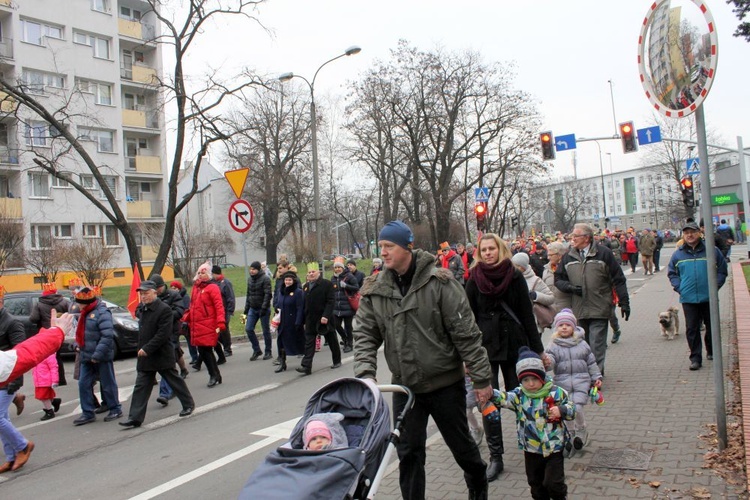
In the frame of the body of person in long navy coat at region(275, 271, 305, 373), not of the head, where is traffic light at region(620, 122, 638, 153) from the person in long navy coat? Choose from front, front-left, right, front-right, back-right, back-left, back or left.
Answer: back

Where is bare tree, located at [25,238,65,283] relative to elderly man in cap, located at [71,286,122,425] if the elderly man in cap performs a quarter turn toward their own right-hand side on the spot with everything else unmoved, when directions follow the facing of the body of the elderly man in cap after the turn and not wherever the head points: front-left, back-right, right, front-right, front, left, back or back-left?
front-right

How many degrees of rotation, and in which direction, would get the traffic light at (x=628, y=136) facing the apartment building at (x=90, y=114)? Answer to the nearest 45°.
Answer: approximately 90° to its right

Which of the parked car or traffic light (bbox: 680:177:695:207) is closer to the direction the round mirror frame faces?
the parked car

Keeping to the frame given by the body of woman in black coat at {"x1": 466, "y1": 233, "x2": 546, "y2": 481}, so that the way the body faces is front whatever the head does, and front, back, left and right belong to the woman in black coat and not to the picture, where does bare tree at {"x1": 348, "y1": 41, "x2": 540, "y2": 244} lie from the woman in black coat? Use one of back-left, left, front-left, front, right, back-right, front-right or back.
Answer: back

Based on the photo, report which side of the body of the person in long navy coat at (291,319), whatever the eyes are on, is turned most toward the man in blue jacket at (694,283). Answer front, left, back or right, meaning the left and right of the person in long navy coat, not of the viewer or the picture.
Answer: left

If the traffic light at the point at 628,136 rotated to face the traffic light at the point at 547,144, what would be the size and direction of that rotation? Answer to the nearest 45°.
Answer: approximately 90° to its right

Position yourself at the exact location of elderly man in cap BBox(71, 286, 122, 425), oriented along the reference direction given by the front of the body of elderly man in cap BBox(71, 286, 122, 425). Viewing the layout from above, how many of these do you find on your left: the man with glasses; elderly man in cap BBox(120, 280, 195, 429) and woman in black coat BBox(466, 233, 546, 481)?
3

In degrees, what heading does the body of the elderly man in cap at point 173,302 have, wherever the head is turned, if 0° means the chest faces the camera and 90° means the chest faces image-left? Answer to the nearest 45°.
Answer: approximately 45°

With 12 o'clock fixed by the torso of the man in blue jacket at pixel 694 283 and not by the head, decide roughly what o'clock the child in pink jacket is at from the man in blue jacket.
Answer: The child in pink jacket is roughly at 2 o'clock from the man in blue jacket.

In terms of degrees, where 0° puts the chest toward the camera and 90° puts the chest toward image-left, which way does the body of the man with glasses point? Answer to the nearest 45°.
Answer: approximately 45°
